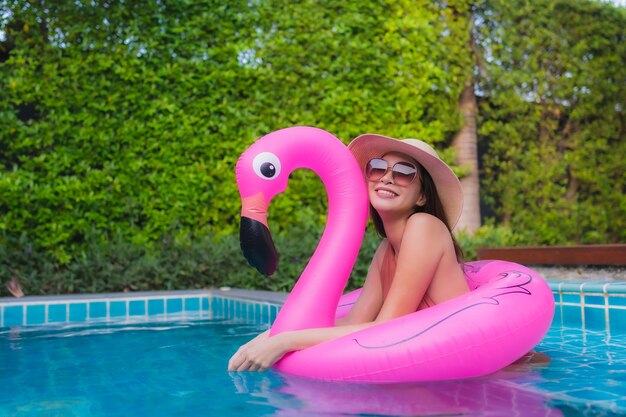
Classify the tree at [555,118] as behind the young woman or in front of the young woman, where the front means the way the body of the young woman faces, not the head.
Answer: behind

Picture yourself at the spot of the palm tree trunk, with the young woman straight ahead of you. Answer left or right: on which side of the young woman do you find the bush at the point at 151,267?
right

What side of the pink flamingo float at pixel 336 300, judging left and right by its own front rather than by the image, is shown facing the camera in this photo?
left

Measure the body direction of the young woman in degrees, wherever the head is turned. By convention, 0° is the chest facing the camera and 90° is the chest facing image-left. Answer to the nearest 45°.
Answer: approximately 45°

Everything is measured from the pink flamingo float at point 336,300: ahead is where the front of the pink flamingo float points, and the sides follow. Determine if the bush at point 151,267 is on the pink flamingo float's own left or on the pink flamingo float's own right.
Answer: on the pink flamingo float's own right

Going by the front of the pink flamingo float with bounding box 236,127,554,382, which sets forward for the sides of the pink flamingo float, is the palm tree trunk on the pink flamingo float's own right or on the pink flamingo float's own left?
on the pink flamingo float's own right

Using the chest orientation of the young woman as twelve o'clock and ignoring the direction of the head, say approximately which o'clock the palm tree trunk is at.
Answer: The palm tree trunk is roughly at 5 o'clock from the young woman.
